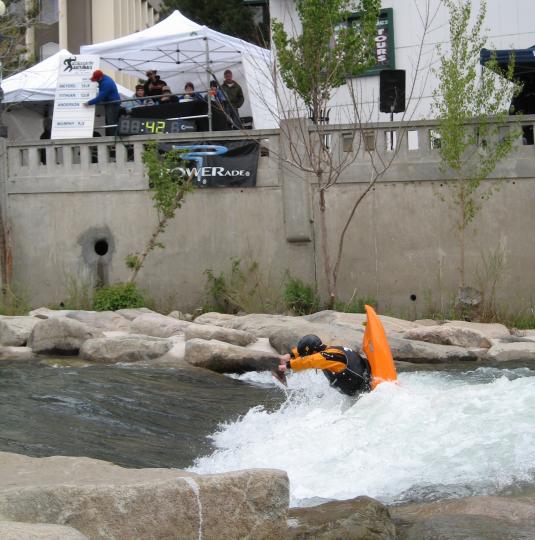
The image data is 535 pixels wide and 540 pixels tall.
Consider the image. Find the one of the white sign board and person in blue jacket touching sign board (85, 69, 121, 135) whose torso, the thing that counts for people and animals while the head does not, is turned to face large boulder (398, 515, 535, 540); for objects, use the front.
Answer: the white sign board

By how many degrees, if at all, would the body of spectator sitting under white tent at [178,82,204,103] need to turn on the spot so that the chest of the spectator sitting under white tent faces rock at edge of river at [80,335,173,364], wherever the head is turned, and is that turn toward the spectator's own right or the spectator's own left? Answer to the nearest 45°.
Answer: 0° — they already face it

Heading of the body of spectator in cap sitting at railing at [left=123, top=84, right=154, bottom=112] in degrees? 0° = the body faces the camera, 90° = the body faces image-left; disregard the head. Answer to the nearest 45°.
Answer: approximately 0°

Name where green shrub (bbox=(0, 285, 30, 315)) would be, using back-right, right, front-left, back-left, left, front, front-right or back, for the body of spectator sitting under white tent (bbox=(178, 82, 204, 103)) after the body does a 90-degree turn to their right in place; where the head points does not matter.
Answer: front-left

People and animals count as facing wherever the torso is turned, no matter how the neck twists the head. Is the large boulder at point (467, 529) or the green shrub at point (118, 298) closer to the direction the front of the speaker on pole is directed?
the large boulder

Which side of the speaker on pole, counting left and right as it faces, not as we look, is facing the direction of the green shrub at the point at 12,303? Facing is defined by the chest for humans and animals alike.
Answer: right

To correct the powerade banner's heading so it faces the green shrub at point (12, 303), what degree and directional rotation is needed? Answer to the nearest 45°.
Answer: approximately 90° to its right

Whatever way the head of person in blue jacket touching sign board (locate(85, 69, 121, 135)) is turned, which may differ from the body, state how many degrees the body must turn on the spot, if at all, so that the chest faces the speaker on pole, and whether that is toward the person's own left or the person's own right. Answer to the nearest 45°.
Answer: approximately 180°

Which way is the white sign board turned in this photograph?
toward the camera

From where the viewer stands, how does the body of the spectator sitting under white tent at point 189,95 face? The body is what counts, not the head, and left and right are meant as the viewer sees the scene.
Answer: facing the viewer

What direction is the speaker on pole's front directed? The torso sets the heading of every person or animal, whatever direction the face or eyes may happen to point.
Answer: toward the camera
